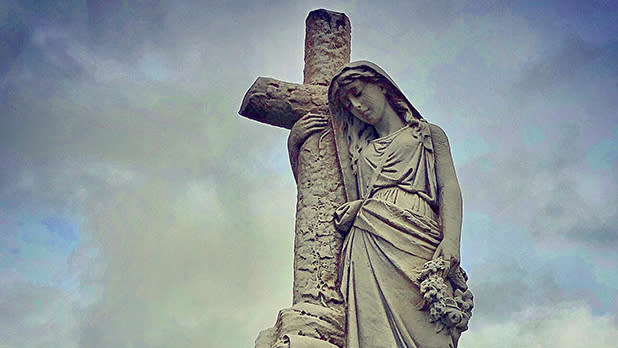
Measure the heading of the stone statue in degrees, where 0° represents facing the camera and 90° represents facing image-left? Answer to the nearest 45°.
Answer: approximately 45°
